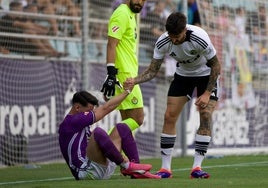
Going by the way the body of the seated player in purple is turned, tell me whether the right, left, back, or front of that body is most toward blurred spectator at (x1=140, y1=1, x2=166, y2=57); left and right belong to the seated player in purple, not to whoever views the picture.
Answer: left

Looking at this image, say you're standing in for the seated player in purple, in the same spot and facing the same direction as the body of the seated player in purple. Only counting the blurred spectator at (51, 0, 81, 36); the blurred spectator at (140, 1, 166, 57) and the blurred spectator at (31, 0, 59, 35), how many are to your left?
3

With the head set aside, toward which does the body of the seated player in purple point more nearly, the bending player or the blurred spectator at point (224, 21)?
the bending player

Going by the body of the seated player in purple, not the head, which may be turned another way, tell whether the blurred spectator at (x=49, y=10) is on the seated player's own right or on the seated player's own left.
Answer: on the seated player's own left

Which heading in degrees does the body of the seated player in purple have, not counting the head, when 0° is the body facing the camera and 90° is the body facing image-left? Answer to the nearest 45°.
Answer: approximately 270°
